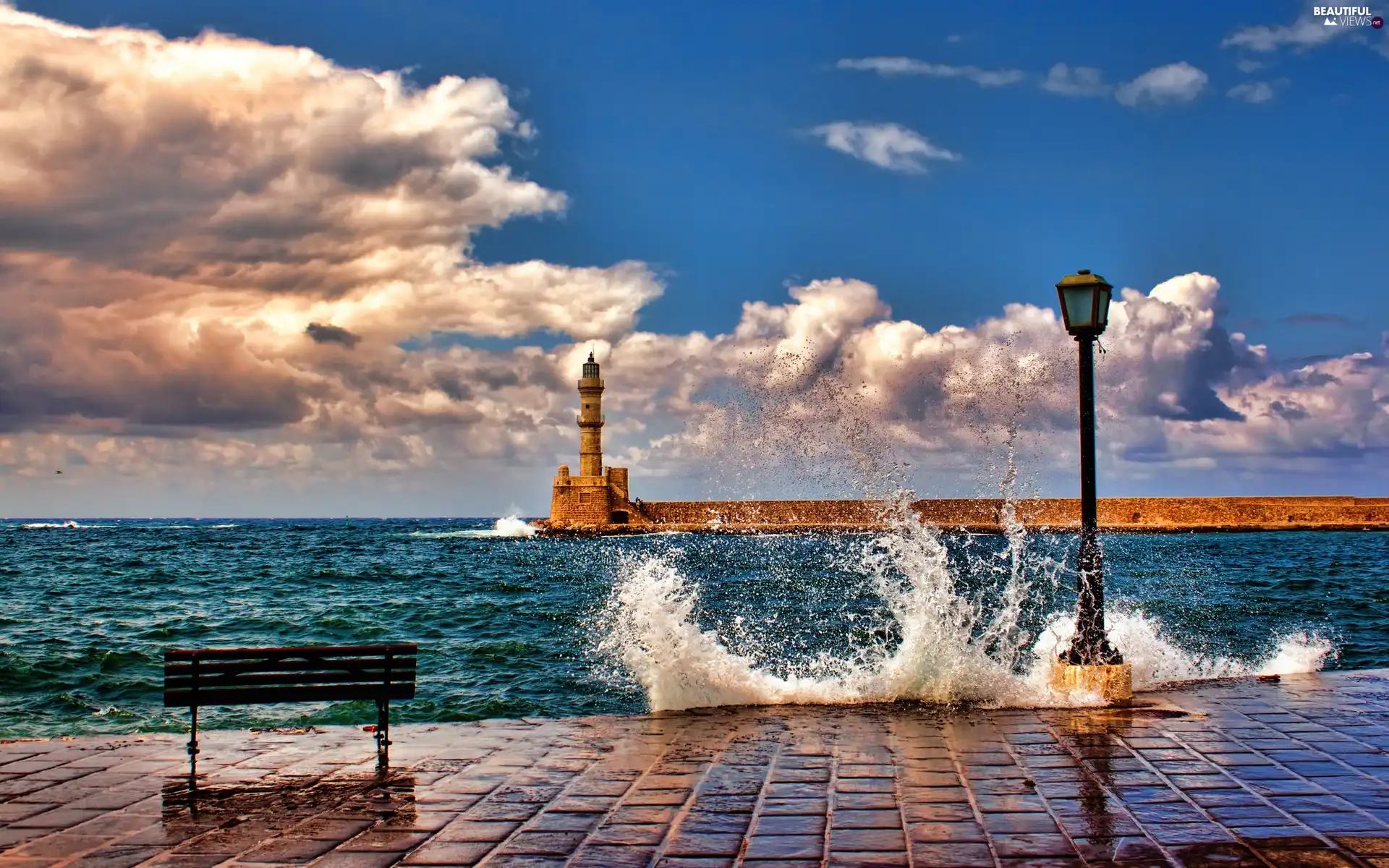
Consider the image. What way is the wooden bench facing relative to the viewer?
away from the camera

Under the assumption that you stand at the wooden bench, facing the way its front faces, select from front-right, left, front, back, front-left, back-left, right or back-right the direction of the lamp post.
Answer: right
